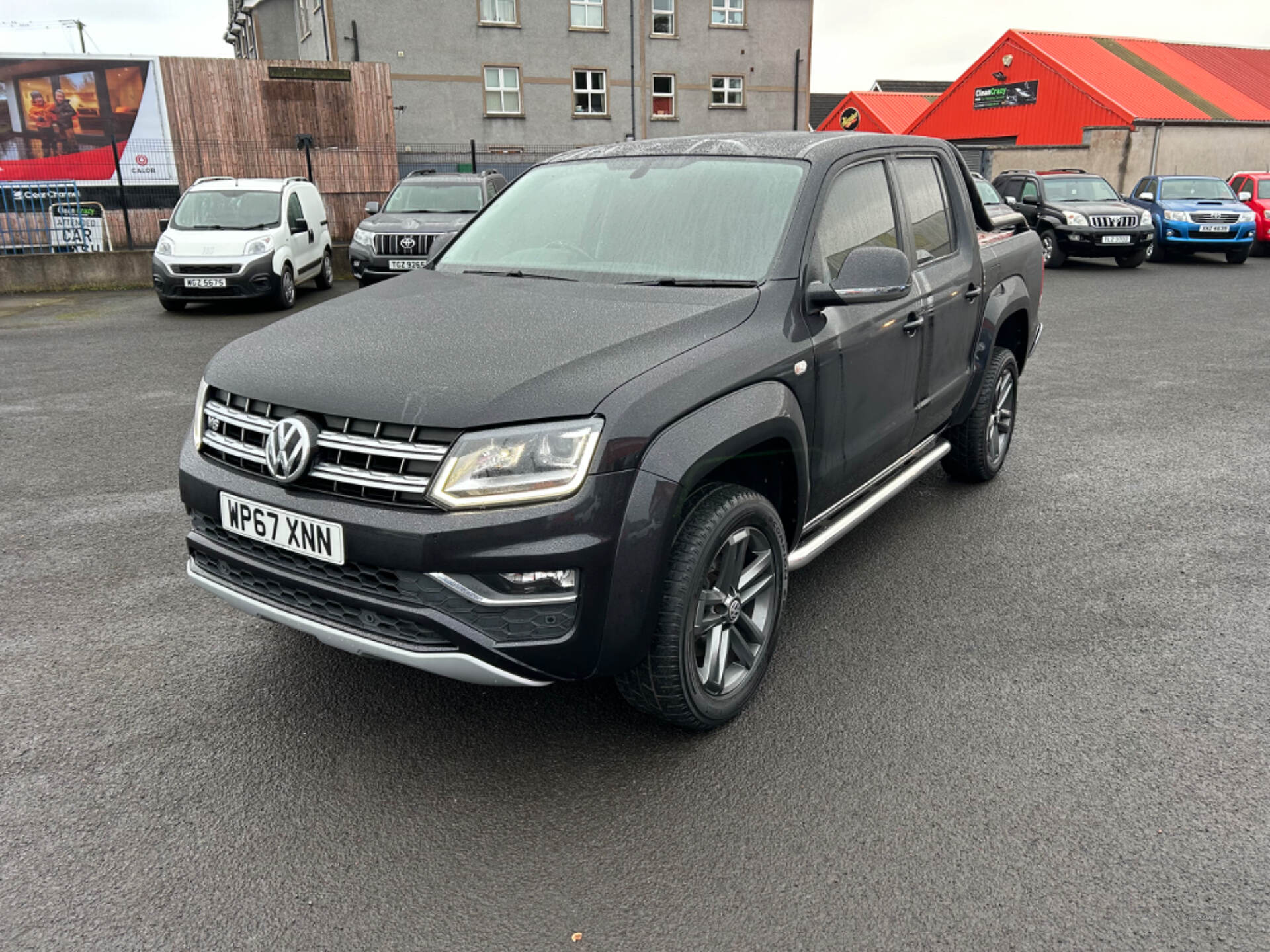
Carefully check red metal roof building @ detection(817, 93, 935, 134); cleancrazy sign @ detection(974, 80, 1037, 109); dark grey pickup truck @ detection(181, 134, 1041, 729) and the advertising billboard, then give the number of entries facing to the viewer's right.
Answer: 0

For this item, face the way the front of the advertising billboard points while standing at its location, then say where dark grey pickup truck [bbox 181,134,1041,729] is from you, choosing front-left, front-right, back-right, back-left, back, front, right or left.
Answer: front

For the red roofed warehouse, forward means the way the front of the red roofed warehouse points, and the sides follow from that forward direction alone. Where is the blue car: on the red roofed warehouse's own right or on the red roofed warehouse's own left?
on the red roofed warehouse's own left

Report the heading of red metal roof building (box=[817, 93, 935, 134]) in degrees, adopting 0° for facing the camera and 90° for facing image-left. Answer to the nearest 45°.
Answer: approximately 45°

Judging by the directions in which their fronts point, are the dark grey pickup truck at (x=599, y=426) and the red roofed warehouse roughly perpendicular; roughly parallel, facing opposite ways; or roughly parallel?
roughly parallel

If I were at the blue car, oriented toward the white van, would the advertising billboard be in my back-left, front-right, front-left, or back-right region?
front-right

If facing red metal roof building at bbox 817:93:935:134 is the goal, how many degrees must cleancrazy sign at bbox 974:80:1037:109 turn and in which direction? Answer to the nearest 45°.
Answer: approximately 90° to its right

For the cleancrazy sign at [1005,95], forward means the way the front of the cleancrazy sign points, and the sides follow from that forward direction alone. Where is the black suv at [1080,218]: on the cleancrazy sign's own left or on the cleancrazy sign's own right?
on the cleancrazy sign's own left

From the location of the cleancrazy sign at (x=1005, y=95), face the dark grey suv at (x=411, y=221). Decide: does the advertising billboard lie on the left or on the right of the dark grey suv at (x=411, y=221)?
right

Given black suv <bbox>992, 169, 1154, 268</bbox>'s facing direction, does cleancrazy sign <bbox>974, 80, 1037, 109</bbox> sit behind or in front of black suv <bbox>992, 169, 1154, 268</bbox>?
behind

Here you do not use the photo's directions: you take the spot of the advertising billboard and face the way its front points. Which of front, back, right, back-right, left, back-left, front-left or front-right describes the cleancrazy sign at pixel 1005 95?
left

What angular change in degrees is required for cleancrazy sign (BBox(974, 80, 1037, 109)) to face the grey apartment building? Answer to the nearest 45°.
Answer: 0° — it already faces it

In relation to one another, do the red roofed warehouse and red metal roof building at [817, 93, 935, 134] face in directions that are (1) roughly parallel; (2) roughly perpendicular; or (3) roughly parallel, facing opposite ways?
roughly parallel

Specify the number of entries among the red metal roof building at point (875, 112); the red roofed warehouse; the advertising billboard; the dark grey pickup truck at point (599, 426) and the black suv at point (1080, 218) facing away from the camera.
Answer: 0

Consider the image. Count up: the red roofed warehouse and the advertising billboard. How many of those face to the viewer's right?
0

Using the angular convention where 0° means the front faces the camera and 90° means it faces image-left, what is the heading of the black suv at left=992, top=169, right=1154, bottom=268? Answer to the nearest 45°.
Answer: approximately 315°

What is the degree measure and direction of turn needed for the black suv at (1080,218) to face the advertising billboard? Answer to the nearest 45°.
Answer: approximately 135° to its right
